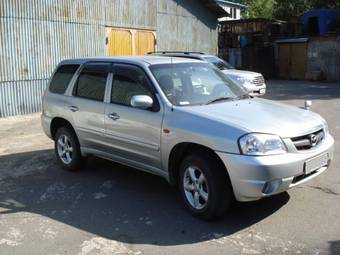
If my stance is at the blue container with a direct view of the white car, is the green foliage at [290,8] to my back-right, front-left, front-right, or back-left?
back-right

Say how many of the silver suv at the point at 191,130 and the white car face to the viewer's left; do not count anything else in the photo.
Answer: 0

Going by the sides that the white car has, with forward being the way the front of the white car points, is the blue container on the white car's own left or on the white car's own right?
on the white car's own left

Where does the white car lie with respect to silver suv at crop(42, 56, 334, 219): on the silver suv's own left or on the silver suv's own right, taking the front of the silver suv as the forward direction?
on the silver suv's own left

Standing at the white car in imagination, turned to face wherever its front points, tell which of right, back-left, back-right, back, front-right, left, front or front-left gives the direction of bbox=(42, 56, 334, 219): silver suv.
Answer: front-right

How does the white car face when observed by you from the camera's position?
facing the viewer and to the right of the viewer

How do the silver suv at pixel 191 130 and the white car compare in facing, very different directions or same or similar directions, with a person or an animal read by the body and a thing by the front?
same or similar directions

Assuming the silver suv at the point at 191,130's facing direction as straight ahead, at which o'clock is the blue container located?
The blue container is roughly at 8 o'clock from the silver suv.
